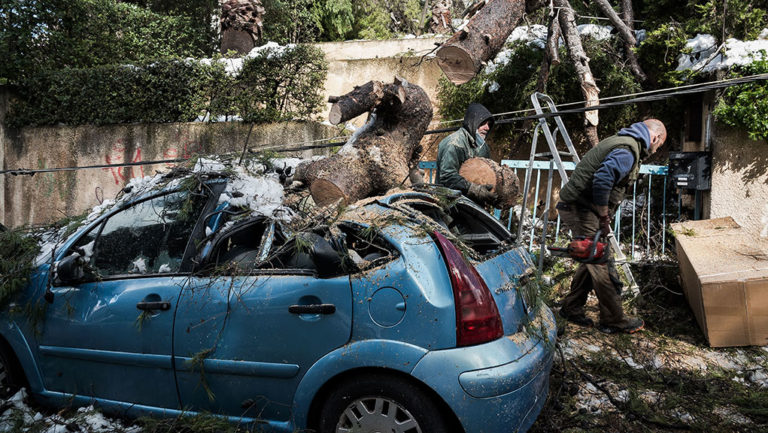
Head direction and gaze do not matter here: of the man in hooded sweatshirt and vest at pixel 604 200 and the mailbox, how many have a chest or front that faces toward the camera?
1

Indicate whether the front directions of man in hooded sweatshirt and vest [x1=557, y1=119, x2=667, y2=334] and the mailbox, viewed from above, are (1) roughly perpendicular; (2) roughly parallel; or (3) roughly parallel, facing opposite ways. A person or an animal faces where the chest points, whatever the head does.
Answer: roughly perpendicular

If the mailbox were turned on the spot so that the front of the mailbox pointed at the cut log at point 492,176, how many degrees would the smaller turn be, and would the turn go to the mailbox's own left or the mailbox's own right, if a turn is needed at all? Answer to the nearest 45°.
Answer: approximately 45° to the mailbox's own right

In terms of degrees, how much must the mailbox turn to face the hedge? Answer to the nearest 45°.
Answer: approximately 90° to its right

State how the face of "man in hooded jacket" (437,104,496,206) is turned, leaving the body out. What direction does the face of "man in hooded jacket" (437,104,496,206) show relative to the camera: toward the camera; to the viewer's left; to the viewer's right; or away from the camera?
to the viewer's right
